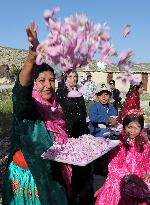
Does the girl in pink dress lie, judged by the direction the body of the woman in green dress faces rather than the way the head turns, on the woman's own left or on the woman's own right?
on the woman's own left

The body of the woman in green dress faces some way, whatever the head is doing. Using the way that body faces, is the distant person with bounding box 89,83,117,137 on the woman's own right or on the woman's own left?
on the woman's own left

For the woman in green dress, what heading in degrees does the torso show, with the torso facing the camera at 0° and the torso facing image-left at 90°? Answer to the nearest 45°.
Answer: approximately 315°
